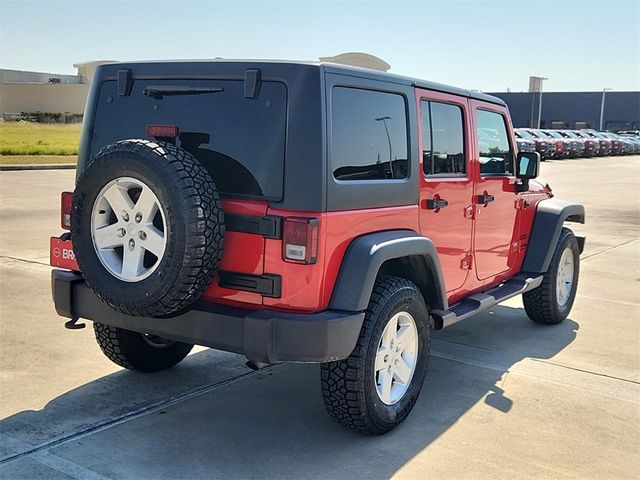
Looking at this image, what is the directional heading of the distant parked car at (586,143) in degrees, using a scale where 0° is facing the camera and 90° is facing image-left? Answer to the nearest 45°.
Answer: approximately 315°

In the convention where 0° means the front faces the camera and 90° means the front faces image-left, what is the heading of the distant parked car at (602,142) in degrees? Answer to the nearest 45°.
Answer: approximately 315°

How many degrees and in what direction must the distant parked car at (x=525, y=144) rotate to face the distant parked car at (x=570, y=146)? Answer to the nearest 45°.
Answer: approximately 135° to its left

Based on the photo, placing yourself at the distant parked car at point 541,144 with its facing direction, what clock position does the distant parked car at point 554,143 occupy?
the distant parked car at point 554,143 is roughly at 8 o'clock from the distant parked car at point 541,144.

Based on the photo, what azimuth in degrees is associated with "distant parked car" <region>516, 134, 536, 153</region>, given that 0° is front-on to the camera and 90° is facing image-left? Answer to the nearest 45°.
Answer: approximately 315°

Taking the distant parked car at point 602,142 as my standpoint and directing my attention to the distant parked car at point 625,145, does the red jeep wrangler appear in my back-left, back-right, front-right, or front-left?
back-right

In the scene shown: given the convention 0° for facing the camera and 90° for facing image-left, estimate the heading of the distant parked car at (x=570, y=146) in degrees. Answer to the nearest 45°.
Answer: approximately 315°

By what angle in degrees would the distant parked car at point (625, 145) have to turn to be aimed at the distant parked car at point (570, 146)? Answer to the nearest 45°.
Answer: approximately 45° to its right
